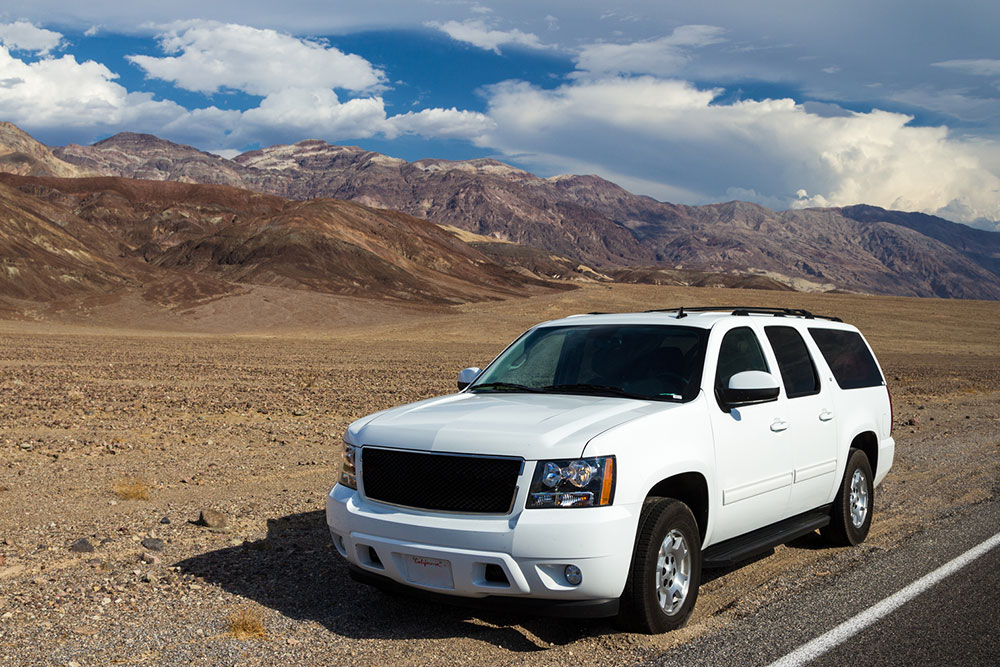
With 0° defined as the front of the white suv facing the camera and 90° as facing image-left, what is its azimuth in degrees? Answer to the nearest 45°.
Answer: approximately 45°

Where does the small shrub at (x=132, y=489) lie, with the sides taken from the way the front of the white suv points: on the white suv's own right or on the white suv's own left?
on the white suv's own right

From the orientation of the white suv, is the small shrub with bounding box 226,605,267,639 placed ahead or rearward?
ahead
